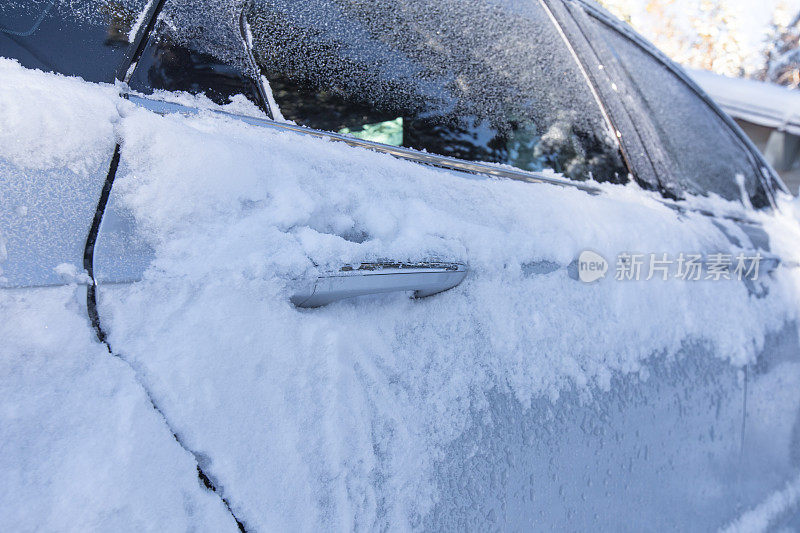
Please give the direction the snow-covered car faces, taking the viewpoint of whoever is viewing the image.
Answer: facing away from the viewer and to the right of the viewer
